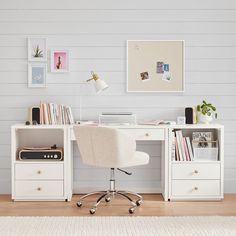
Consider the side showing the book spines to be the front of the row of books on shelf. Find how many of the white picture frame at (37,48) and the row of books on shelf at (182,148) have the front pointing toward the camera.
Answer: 2

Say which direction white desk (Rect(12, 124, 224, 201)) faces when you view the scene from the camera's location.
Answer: facing the viewer

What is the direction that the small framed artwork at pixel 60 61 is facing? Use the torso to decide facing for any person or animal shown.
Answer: toward the camera

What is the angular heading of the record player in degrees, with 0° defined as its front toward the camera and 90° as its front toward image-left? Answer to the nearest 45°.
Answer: approximately 0°

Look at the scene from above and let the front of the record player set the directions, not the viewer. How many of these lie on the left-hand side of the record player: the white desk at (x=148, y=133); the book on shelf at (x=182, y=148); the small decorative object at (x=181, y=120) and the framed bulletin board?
4

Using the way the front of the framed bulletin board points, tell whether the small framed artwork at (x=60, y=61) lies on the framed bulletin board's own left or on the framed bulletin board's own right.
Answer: on the framed bulletin board's own right

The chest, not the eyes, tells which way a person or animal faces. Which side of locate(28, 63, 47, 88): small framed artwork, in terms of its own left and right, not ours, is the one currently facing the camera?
front
